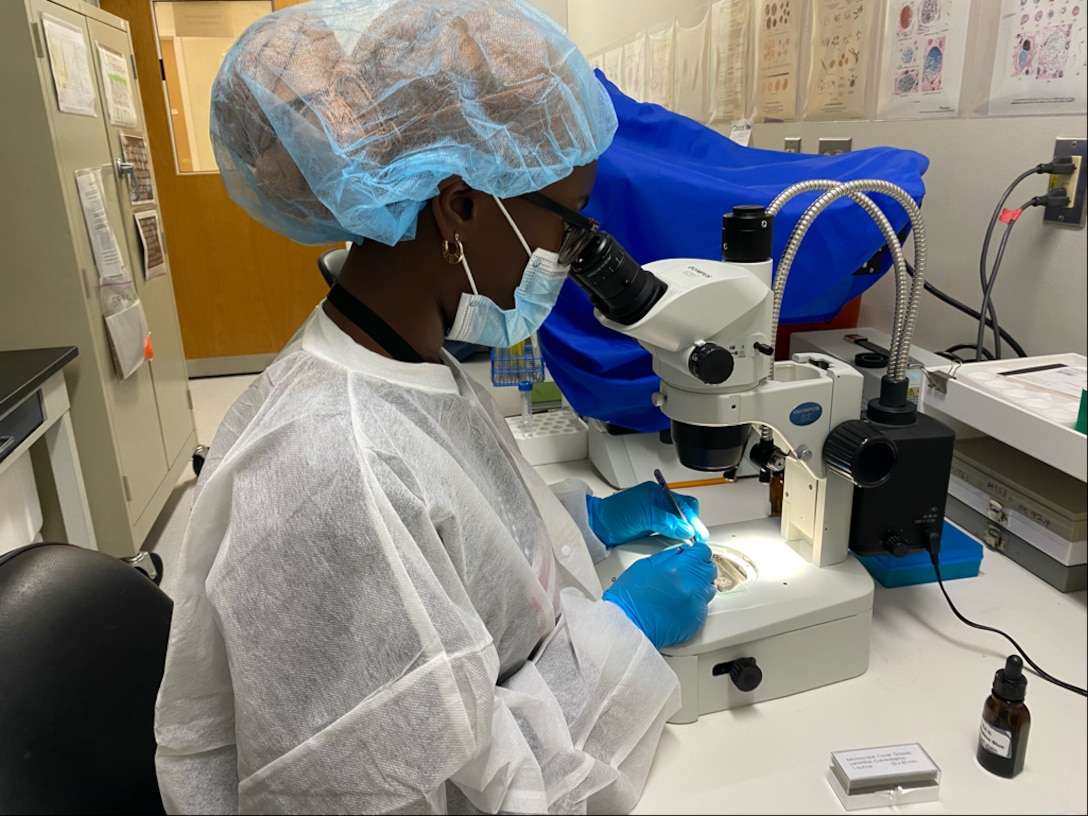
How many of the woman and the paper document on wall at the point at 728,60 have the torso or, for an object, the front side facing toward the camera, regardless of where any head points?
1

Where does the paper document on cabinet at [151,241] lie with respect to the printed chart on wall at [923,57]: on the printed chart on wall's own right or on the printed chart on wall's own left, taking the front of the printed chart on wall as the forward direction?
on the printed chart on wall's own right

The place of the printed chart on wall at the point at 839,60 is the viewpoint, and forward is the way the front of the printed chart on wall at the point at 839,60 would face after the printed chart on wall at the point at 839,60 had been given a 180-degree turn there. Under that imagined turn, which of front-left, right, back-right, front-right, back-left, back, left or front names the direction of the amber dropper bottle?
back

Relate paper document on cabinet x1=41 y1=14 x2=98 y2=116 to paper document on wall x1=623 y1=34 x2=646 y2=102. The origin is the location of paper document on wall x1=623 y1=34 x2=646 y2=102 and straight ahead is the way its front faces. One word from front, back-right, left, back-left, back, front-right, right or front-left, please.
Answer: front-right

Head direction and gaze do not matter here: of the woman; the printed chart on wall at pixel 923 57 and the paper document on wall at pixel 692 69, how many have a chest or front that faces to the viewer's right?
1

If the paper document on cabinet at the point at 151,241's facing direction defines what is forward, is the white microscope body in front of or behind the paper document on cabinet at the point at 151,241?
in front

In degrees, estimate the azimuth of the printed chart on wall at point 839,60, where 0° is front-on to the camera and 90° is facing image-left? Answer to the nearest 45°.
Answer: approximately 0°

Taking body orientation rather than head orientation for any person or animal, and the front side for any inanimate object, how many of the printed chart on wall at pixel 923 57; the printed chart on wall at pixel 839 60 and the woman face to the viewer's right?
1

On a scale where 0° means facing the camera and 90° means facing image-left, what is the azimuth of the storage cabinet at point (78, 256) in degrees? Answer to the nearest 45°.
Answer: approximately 315°

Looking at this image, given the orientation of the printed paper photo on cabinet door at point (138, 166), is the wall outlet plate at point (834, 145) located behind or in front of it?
in front

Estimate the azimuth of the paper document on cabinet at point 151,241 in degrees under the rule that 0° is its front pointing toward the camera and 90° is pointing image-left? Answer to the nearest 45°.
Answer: approximately 315°

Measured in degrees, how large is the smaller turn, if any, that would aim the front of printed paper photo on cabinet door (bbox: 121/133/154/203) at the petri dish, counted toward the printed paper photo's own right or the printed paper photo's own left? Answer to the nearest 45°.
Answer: approximately 45° to the printed paper photo's own right

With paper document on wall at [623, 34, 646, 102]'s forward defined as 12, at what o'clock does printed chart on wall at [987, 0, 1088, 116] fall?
The printed chart on wall is roughly at 10 o'clock from the paper document on wall.
